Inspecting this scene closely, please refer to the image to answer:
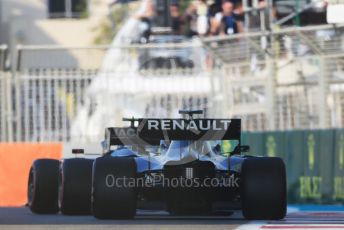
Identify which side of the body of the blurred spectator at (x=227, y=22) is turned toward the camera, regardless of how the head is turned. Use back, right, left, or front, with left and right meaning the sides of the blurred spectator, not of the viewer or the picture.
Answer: front

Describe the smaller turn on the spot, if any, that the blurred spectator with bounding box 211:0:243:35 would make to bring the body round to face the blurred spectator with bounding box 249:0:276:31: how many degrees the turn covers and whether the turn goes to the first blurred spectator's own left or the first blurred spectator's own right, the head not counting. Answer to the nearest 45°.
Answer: approximately 45° to the first blurred spectator's own left

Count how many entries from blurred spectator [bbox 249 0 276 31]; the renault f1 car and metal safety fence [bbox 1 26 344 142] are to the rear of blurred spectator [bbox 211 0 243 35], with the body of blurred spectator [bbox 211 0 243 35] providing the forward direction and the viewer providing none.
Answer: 0

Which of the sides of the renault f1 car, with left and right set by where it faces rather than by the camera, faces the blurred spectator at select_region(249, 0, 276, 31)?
front

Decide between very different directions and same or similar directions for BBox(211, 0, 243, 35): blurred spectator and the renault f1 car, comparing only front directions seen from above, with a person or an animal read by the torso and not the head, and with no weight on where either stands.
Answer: very different directions

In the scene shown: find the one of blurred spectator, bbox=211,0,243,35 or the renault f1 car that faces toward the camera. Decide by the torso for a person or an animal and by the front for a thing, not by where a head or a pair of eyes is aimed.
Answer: the blurred spectator

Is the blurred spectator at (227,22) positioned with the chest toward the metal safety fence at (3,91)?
no

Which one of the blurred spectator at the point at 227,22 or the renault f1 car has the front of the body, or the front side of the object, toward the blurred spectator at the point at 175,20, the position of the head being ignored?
the renault f1 car

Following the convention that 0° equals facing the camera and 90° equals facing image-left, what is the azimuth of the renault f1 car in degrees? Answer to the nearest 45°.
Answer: approximately 180°

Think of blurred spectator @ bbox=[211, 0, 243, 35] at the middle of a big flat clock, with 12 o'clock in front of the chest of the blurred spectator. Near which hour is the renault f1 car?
The renault f1 car is roughly at 12 o'clock from the blurred spectator.

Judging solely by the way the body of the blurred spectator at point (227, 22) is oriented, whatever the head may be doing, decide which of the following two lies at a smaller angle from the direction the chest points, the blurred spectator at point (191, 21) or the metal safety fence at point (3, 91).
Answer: the metal safety fence

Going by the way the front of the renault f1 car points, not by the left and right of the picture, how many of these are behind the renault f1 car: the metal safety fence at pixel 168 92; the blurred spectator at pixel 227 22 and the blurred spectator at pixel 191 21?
0

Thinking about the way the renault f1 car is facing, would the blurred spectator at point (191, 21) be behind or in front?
in front
